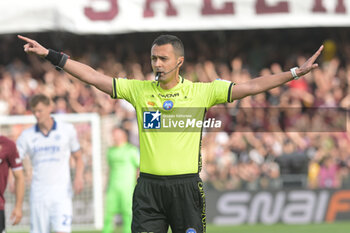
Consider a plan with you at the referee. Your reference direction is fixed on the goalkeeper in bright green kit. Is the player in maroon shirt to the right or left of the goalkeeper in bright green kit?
left

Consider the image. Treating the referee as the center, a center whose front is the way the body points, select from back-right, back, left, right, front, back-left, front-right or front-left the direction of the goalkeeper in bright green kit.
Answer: back

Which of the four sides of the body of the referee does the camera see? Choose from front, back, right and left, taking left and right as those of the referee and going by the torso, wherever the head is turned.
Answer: front

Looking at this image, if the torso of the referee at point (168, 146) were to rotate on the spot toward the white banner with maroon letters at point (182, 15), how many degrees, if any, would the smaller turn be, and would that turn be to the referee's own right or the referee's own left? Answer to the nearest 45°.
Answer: approximately 180°

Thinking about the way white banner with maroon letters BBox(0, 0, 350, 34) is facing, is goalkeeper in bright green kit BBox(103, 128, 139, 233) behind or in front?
in front

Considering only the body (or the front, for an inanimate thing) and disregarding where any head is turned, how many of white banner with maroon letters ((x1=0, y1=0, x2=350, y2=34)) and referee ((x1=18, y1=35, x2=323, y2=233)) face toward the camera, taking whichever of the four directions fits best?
2

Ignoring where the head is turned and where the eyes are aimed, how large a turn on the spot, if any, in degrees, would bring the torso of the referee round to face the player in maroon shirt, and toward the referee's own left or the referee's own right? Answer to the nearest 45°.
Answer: approximately 135° to the referee's own right

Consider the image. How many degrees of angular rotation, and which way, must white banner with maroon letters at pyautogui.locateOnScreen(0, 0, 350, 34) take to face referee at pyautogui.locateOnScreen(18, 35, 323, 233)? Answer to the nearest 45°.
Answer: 0° — it already faces them

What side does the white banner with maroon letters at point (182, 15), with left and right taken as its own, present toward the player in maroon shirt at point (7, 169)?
front
